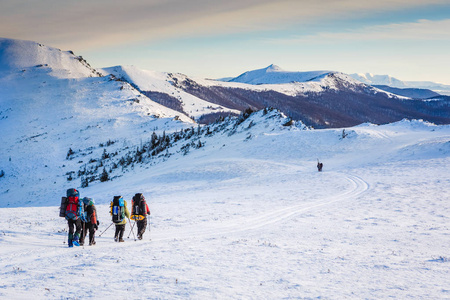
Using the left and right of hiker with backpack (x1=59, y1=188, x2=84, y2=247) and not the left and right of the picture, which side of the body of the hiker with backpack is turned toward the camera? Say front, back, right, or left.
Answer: back

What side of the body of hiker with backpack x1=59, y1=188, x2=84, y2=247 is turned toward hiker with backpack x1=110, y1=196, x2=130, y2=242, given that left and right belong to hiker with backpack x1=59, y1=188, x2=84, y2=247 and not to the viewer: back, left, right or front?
right

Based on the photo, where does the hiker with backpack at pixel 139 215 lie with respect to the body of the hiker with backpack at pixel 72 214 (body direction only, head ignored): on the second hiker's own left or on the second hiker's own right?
on the second hiker's own right
